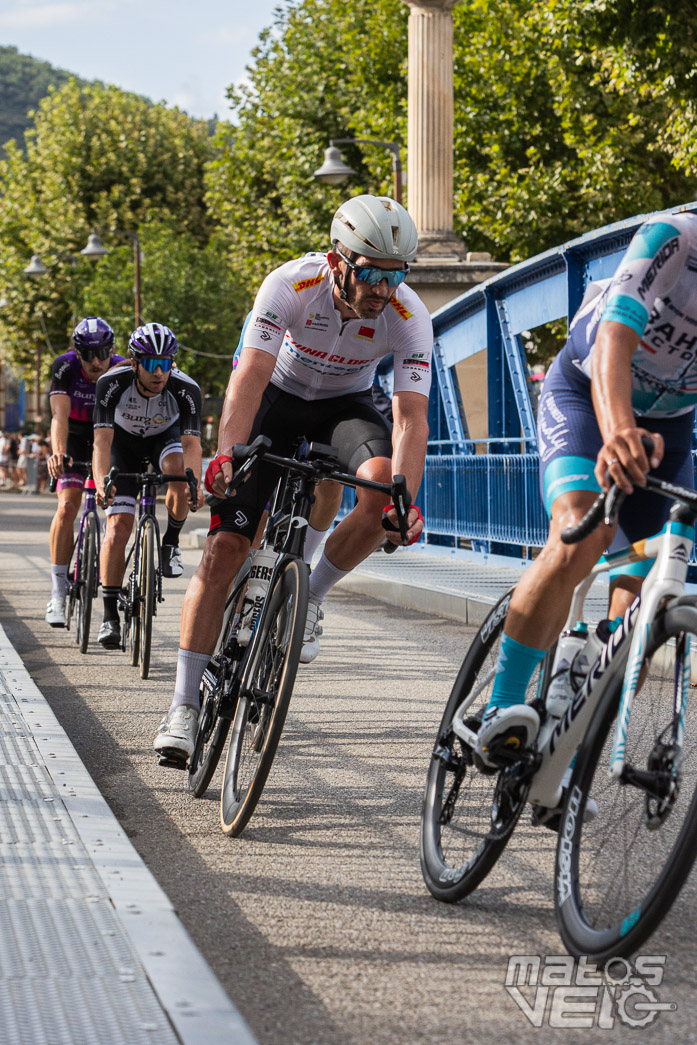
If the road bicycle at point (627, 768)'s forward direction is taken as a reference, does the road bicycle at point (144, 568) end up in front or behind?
behind

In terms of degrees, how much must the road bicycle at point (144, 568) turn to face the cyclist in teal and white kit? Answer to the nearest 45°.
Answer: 0° — it already faces them

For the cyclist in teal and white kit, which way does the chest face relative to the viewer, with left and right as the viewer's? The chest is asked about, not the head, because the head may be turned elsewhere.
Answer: facing the viewer and to the right of the viewer

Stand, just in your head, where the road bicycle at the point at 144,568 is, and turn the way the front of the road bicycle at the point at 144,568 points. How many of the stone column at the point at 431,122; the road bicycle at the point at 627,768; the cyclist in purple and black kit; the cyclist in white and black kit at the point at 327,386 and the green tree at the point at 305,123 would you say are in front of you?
2

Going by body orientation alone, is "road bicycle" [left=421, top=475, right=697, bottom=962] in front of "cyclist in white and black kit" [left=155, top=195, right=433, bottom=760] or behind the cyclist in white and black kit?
in front

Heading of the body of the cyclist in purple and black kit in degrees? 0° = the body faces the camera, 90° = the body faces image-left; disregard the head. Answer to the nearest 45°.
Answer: approximately 0°

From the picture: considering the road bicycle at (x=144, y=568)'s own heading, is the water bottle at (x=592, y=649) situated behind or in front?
in front

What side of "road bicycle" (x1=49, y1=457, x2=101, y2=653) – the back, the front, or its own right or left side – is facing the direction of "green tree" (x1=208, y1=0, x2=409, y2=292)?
back

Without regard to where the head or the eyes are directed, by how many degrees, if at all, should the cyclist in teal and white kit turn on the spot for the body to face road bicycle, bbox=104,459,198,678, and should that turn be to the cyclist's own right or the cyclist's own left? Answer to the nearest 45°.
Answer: approximately 180°

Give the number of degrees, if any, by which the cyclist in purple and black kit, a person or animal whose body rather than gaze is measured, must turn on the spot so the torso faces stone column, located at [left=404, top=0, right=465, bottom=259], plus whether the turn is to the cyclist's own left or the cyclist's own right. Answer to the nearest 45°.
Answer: approximately 135° to the cyclist's own left

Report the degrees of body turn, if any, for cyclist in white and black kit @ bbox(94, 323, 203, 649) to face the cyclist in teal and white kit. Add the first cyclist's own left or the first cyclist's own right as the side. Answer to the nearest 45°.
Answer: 0° — they already face them

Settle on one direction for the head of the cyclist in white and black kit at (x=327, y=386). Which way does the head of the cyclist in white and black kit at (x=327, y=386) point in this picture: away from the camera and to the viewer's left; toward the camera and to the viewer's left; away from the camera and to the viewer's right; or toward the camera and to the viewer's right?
toward the camera and to the viewer's right

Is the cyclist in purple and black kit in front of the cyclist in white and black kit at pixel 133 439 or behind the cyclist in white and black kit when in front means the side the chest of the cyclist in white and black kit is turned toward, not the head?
behind

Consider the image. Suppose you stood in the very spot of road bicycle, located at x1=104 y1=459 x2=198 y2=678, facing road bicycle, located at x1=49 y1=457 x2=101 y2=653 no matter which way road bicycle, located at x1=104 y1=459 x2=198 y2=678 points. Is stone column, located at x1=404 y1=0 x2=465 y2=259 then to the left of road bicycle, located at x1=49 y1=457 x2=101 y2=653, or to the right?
right

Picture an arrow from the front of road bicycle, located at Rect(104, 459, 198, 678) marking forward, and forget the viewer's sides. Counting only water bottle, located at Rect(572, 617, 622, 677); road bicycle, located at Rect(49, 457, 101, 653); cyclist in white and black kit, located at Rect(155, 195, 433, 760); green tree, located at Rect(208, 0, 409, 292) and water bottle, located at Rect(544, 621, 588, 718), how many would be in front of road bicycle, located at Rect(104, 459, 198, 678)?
3
